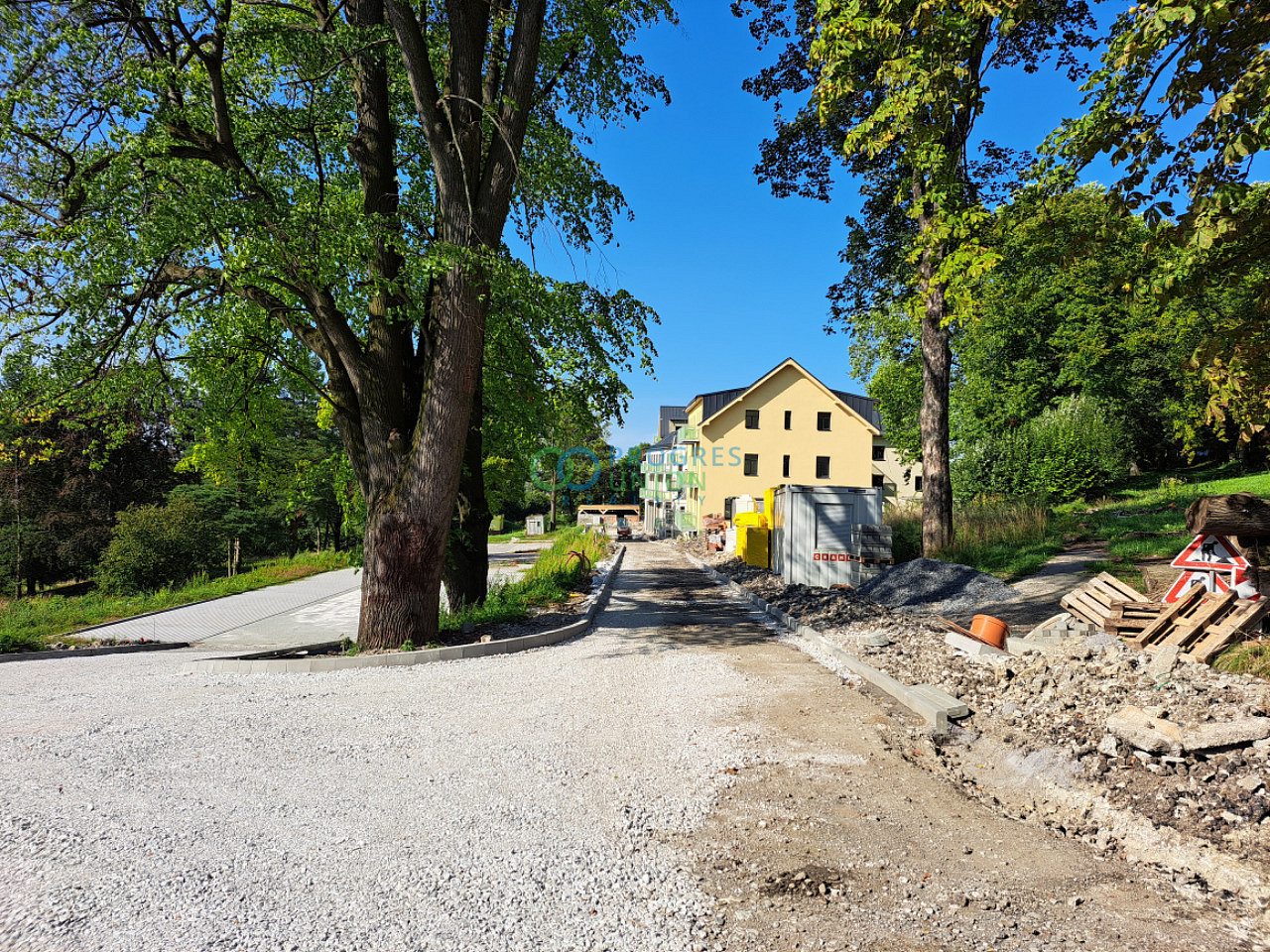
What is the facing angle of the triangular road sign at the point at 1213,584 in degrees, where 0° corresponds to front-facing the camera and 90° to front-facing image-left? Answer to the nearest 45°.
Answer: approximately 0°

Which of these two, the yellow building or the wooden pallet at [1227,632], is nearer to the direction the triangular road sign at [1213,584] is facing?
the wooden pallet

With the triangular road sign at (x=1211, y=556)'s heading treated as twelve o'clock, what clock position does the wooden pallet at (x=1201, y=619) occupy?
The wooden pallet is roughly at 12 o'clock from the triangular road sign.

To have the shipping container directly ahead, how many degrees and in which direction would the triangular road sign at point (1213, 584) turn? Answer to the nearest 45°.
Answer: approximately 135° to its right

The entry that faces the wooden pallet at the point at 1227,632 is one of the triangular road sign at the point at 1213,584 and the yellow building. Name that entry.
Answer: the triangular road sign

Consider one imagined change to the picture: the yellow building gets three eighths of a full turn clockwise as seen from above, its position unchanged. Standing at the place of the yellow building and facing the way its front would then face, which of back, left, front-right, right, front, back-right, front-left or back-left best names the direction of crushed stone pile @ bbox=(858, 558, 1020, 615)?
back-left
